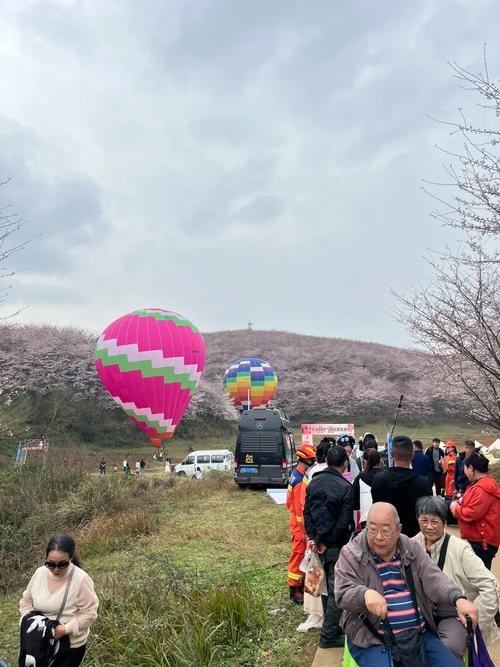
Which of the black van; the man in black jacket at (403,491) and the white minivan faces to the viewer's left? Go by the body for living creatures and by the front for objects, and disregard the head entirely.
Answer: the white minivan

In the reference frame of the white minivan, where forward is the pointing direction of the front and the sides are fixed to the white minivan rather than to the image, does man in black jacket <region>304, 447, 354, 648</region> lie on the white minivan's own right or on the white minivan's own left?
on the white minivan's own left

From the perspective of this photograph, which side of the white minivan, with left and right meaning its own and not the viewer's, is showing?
left

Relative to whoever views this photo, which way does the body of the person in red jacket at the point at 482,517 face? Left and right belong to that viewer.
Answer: facing to the left of the viewer

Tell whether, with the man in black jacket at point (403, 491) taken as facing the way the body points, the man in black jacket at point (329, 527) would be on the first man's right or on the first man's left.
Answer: on the first man's left

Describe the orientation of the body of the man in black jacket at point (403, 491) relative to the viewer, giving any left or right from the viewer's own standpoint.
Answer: facing away from the viewer

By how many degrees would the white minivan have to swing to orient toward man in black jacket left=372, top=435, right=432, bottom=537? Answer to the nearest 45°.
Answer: approximately 90° to its left

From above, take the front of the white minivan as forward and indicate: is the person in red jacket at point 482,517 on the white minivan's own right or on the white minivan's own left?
on the white minivan's own left

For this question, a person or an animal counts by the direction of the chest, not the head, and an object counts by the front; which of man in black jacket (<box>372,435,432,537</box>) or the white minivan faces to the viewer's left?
the white minivan
